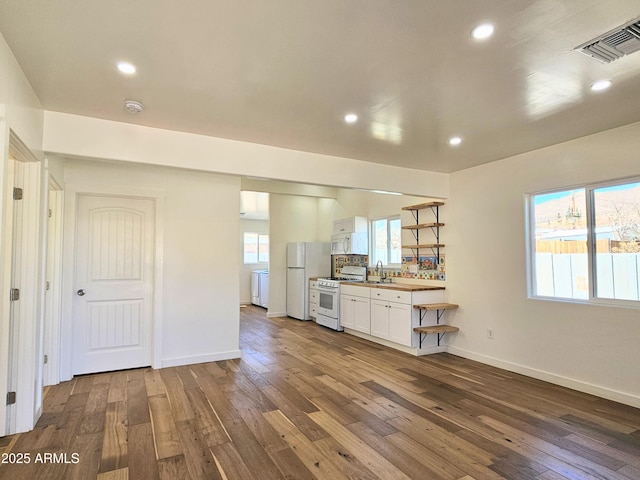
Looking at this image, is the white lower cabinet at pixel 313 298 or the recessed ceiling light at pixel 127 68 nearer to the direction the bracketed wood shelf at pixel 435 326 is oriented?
the recessed ceiling light

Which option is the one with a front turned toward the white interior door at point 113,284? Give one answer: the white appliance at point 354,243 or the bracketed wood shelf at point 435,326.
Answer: the white appliance

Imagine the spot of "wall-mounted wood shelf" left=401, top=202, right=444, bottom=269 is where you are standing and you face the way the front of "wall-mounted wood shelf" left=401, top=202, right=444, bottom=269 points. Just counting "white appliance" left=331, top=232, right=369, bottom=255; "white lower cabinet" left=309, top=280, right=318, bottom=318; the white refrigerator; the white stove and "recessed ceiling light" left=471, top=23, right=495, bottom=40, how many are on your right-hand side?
4

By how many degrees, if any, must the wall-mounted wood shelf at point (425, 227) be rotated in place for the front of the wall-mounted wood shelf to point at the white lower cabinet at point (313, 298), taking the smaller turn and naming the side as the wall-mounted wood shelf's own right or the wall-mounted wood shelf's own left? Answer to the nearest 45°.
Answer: approximately 90° to the wall-mounted wood shelf's own right

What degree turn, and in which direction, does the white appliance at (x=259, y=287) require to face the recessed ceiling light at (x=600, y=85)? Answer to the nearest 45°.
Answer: approximately 45° to its left

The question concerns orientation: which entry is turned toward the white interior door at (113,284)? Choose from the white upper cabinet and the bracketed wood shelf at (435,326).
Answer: the white upper cabinet

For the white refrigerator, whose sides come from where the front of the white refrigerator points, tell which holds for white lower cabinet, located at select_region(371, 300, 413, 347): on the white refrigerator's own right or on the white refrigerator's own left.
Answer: on the white refrigerator's own left

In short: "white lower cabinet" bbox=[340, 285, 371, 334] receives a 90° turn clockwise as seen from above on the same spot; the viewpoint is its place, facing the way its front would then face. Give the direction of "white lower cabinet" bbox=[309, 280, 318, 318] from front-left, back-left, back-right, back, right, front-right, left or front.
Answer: front
